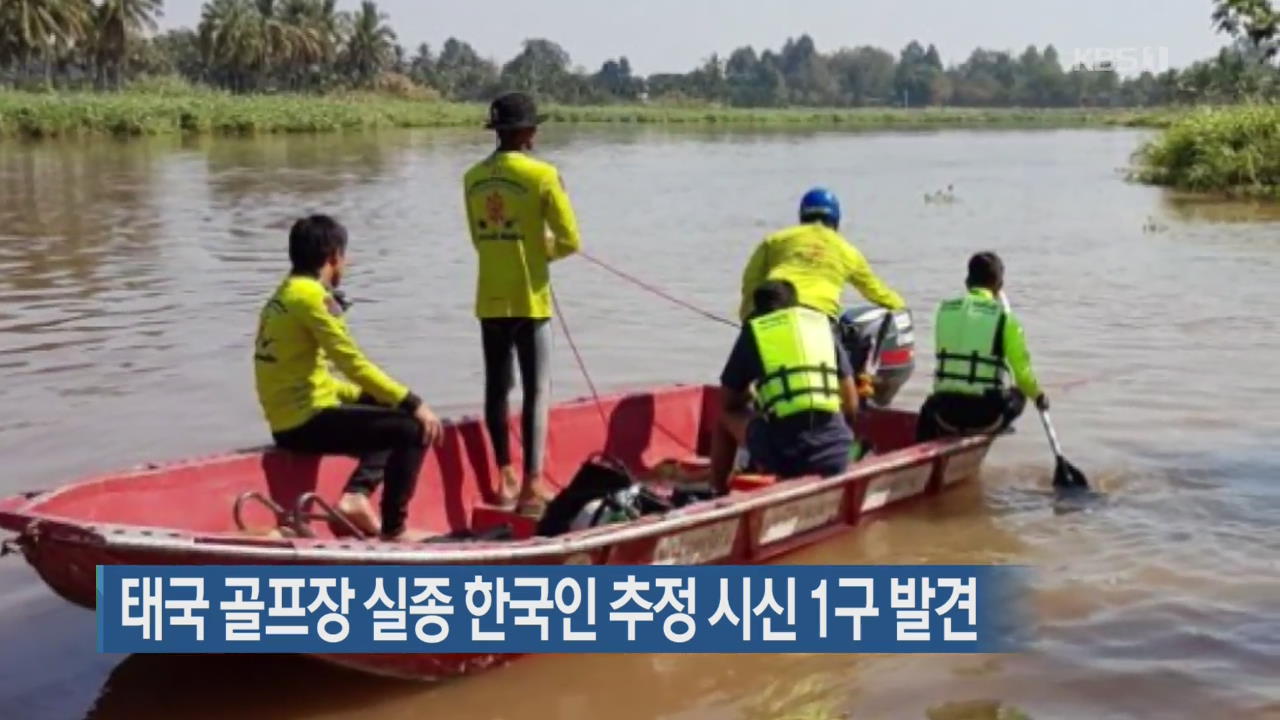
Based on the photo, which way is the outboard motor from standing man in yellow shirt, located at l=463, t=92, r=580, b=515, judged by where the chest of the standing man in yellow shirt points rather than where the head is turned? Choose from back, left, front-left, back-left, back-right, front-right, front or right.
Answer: front

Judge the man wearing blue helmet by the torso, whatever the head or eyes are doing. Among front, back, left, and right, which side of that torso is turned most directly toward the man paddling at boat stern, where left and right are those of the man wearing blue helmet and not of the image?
right

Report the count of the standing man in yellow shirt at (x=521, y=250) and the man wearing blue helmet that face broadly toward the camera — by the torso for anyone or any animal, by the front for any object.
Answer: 0

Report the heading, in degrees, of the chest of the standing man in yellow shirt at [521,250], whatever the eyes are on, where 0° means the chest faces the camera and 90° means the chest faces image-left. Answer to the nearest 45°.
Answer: approximately 225°

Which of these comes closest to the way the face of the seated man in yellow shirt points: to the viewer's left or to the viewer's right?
to the viewer's right

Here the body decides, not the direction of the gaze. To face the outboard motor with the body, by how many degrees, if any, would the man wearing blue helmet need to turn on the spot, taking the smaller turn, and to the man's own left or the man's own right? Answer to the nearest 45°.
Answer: approximately 45° to the man's own right

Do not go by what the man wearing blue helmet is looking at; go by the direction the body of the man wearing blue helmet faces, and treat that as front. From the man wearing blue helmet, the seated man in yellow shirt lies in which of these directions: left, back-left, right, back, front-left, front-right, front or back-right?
back-left

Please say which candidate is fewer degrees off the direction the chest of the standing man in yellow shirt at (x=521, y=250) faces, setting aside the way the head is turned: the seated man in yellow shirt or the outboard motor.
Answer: the outboard motor

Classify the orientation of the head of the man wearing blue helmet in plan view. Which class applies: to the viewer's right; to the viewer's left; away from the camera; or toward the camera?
away from the camera

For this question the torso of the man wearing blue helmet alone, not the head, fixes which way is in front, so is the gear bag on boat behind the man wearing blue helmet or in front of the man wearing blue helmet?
behind

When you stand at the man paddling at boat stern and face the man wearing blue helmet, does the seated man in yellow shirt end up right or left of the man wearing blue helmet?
left

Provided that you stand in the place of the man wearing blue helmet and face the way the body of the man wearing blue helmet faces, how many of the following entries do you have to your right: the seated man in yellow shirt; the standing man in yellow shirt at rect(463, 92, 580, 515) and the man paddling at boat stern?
1

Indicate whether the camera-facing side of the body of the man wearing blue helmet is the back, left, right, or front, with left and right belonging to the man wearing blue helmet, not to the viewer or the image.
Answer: back
